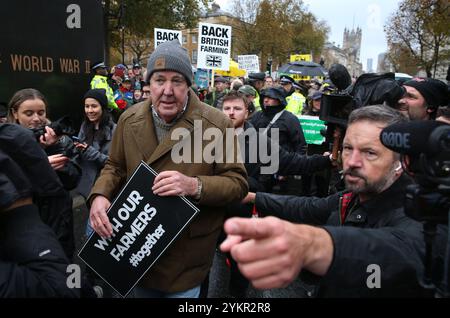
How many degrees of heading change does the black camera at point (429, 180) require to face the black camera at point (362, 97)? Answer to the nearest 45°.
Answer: approximately 90° to its right

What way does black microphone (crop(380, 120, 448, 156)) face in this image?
to the viewer's left

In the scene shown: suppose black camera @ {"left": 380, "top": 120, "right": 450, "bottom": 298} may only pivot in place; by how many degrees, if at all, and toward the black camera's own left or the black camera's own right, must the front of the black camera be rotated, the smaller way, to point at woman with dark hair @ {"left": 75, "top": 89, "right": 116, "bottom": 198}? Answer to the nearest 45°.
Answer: approximately 45° to the black camera's own right

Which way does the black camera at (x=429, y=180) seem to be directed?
to the viewer's left

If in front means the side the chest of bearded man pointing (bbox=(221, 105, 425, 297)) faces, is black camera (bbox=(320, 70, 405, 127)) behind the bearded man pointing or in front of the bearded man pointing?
behind

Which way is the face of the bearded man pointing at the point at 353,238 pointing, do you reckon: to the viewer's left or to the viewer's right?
to the viewer's left

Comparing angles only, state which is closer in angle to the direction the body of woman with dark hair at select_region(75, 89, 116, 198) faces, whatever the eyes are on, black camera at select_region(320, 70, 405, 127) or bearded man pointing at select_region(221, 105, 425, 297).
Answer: the bearded man pointing

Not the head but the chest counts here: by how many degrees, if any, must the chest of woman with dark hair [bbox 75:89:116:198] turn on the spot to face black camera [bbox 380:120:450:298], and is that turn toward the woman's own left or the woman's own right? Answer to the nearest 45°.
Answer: approximately 45° to the woman's own left
